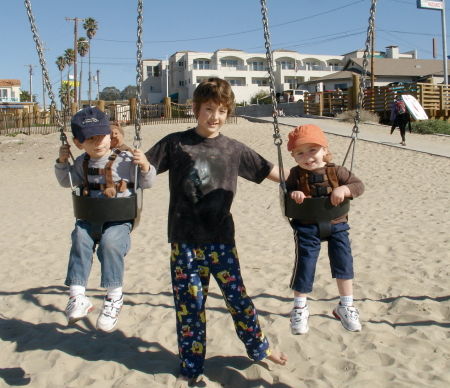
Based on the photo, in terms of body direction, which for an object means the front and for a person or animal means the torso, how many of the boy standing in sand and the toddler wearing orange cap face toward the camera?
2

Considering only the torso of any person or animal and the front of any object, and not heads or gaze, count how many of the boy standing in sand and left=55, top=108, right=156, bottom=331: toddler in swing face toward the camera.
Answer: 2

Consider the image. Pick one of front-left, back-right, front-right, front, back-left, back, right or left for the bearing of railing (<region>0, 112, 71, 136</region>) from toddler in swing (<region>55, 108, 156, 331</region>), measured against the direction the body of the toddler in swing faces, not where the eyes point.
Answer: back

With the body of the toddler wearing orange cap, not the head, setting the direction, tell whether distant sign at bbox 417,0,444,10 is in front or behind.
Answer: behind

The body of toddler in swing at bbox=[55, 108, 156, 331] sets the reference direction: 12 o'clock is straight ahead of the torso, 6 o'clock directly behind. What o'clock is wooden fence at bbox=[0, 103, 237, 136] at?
The wooden fence is roughly at 6 o'clock from the toddler in swing.

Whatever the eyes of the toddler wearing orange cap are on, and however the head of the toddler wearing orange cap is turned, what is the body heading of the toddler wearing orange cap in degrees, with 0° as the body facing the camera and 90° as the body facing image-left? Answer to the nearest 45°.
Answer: approximately 0°

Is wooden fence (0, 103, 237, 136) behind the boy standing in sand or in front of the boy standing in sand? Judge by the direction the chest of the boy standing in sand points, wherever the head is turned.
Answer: behind

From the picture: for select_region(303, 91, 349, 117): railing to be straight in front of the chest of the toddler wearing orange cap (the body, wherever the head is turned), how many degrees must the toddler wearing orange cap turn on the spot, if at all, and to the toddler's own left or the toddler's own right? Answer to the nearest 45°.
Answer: approximately 180°

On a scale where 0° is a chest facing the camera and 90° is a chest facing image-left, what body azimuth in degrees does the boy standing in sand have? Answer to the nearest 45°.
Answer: approximately 0°
